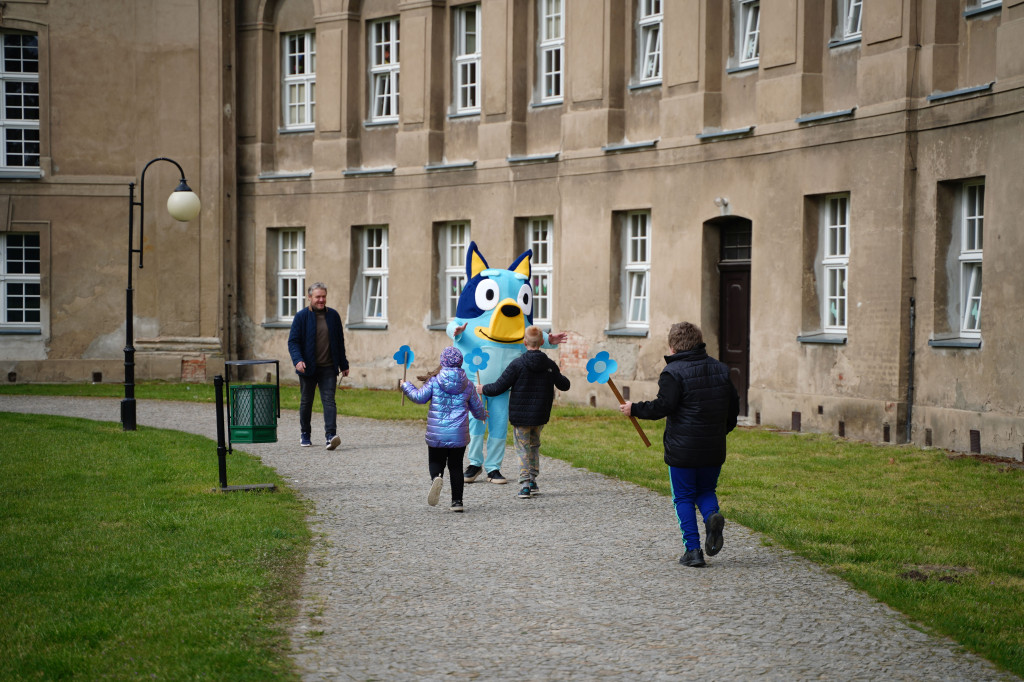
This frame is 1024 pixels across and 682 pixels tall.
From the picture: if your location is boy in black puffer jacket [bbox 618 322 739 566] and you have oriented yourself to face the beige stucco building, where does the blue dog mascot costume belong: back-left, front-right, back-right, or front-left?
front-left

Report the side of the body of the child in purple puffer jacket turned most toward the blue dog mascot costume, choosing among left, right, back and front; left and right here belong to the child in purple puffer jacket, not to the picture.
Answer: front

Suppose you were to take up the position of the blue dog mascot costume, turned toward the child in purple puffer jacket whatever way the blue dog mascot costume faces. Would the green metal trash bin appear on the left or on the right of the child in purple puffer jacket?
right

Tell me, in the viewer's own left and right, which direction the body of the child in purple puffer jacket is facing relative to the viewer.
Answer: facing away from the viewer

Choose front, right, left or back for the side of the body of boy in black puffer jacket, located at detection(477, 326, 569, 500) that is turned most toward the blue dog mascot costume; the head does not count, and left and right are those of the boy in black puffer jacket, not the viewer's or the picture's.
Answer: front

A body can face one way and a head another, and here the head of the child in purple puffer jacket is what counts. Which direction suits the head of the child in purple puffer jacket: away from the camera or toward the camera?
away from the camera

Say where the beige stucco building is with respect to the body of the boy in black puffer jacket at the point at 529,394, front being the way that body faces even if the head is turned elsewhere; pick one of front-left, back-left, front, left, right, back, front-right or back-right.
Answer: front

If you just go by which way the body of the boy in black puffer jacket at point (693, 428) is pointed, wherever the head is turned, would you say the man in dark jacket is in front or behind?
in front

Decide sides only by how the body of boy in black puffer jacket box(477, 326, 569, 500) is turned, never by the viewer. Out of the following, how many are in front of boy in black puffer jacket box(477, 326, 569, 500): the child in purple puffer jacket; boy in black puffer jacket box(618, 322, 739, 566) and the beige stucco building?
1

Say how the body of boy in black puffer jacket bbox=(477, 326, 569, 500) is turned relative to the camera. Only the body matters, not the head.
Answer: away from the camera

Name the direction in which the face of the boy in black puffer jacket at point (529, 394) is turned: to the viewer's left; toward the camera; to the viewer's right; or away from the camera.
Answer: away from the camera

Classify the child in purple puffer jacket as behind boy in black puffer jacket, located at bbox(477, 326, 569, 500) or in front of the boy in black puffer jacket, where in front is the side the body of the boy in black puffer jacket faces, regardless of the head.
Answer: behind

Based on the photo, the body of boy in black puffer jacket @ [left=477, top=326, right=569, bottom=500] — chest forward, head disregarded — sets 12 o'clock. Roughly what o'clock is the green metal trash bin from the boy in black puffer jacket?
The green metal trash bin is roughly at 9 o'clock from the boy in black puffer jacket.

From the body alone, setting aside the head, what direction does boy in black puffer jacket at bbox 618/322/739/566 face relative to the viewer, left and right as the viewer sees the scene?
facing away from the viewer and to the left of the viewer

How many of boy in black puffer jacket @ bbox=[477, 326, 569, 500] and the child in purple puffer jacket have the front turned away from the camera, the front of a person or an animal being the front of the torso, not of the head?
2
